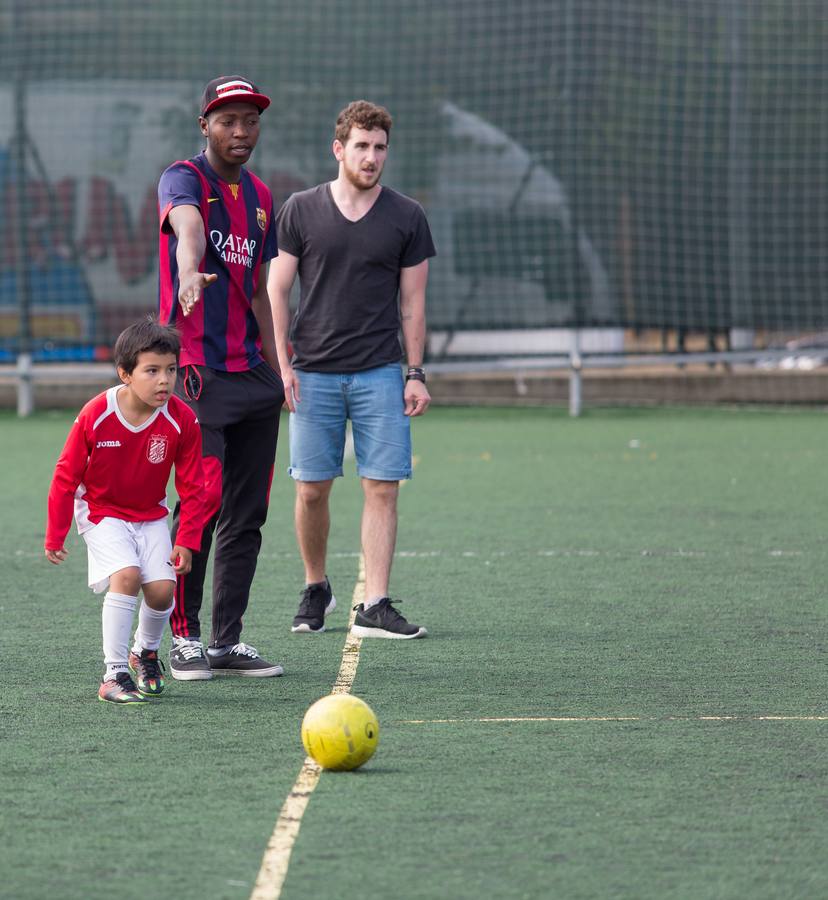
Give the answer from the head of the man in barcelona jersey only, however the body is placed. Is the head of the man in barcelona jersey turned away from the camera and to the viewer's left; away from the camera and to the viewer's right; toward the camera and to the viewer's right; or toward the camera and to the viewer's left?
toward the camera and to the viewer's right

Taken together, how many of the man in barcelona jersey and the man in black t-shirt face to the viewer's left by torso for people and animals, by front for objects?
0

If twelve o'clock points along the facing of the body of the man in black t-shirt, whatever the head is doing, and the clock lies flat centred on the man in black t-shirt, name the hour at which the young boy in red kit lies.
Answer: The young boy in red kit is roughly at 1 o'clock from the man in black t-shirt.

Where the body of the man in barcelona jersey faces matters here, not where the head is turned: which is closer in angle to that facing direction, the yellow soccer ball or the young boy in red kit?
the yellow soccer ball

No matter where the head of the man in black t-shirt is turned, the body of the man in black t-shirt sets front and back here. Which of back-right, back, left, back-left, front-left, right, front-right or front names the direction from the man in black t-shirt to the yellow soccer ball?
front

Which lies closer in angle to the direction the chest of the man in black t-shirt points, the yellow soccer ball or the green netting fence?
the yellow soccer ball

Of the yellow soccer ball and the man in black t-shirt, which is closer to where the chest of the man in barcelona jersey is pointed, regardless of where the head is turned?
the yellow soccer ball

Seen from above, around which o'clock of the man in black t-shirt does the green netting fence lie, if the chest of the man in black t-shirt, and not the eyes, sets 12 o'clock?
The green netting fence is roughly at 6 o'clock from the man in black t-shirt.

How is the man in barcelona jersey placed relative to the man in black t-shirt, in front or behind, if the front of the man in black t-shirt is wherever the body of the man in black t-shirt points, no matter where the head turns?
in front

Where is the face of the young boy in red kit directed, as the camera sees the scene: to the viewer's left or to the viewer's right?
to the viewer's right

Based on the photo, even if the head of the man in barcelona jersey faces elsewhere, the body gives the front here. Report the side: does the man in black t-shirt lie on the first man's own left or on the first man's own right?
on the first man's own left
